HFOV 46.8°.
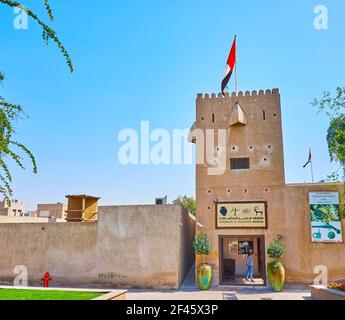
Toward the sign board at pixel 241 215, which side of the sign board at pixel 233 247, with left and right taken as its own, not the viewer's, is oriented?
front

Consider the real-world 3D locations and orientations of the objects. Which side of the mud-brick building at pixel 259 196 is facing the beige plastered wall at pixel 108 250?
right

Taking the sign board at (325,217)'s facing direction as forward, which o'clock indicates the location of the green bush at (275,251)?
The green bush is roughly at 2 o'clock from the sign board.

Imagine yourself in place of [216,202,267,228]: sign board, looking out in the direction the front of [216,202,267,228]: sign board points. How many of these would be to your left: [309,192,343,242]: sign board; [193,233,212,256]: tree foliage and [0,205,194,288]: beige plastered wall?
1
